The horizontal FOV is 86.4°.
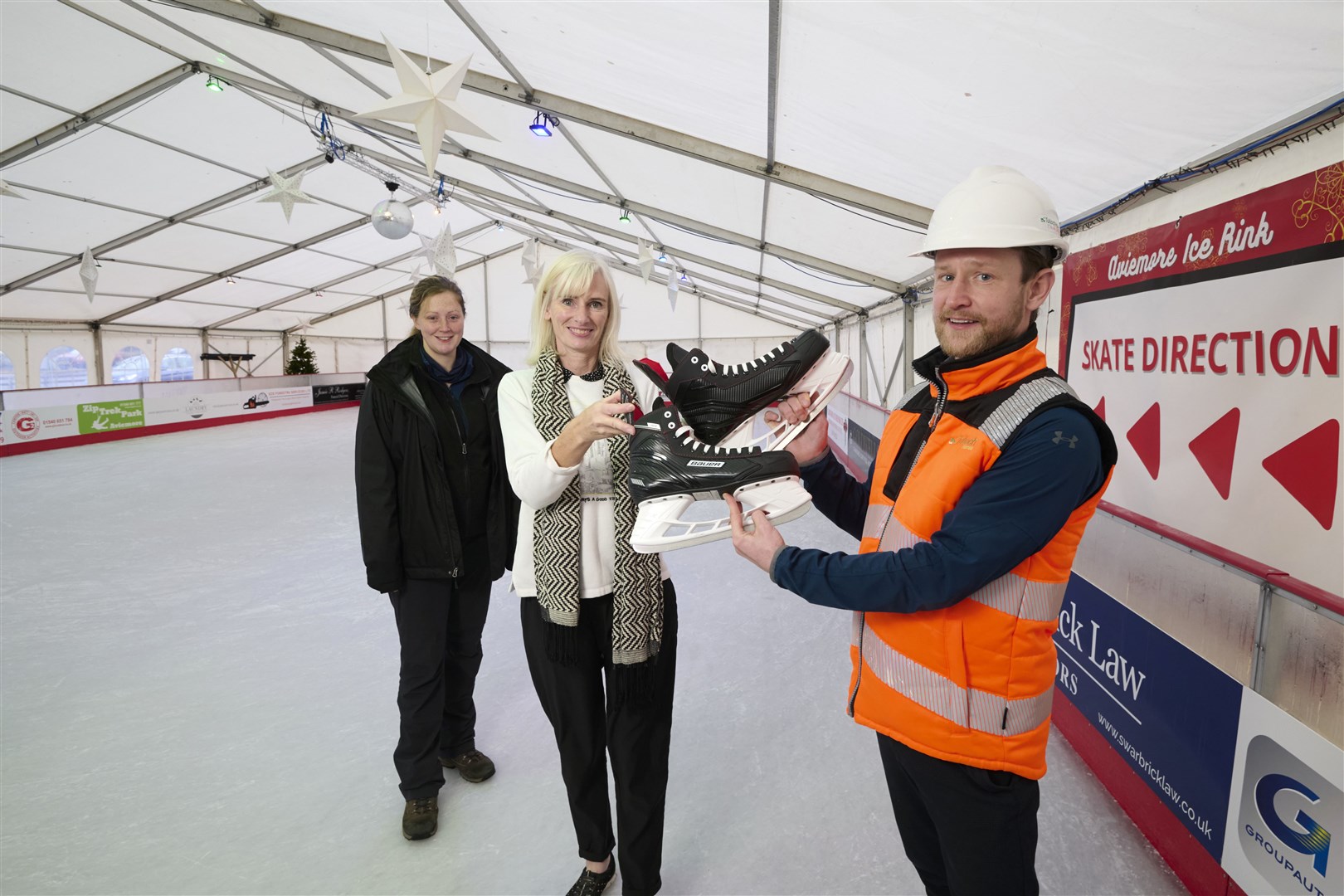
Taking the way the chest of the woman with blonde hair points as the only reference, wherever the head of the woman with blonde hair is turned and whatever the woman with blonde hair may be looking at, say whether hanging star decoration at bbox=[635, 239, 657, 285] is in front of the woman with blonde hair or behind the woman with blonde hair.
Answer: behind

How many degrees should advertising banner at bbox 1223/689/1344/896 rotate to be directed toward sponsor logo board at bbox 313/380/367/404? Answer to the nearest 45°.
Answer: approximately 45° to its right

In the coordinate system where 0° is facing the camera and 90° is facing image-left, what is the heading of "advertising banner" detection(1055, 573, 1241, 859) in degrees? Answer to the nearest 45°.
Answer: approximately 45°

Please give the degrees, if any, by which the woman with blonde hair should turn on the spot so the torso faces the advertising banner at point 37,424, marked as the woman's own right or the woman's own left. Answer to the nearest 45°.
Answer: approximately 135° to the woman's own right

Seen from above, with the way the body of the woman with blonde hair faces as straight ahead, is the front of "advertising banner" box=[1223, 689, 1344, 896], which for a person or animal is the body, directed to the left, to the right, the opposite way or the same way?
to the right

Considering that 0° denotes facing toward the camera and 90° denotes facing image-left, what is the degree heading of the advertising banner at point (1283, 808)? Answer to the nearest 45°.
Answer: approximately 45°

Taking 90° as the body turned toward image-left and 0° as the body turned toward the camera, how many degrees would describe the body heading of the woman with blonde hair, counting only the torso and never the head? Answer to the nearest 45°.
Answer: approximately 0°

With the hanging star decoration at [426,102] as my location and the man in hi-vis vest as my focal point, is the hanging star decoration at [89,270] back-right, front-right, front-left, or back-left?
back-right
